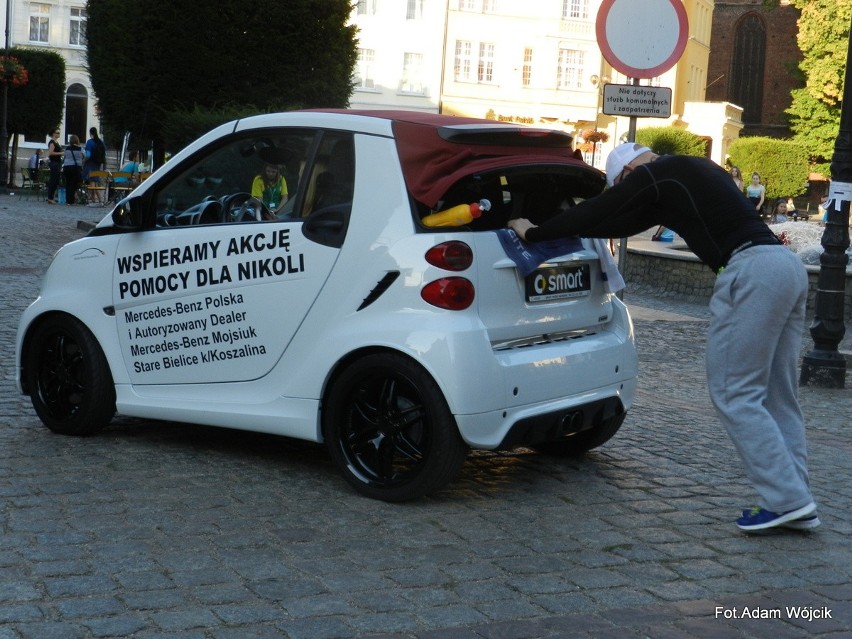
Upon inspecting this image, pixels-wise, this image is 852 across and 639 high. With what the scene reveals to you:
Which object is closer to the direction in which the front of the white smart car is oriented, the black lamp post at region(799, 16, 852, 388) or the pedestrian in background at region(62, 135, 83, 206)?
the pedestrian in background

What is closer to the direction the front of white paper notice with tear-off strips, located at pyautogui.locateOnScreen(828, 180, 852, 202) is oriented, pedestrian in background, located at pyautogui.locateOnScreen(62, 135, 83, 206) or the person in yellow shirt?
the person in yellow shirt

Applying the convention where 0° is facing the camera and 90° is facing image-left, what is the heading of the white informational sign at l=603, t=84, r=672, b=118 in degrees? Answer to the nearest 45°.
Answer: approximately 0°

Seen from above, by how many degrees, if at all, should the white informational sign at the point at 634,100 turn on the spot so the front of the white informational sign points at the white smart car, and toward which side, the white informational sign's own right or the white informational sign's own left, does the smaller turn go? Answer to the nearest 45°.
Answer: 0° — it already faces it

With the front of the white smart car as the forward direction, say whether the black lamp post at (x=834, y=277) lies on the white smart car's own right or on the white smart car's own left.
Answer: on the white smart car's own right

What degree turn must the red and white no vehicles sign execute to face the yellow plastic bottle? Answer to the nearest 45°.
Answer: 0° — it already faces it

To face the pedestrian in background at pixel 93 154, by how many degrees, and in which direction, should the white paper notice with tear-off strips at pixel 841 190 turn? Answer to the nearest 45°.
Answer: approximately 135° to its right

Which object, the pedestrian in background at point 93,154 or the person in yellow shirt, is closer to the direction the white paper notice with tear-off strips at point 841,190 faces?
the person in yellow shirt

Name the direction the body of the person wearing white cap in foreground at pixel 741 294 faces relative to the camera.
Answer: to the viewer's left

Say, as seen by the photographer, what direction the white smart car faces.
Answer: facing away from the viewer and to the left of the viewer

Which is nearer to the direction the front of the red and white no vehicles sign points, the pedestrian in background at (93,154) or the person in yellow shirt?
the person in yellow shirt
